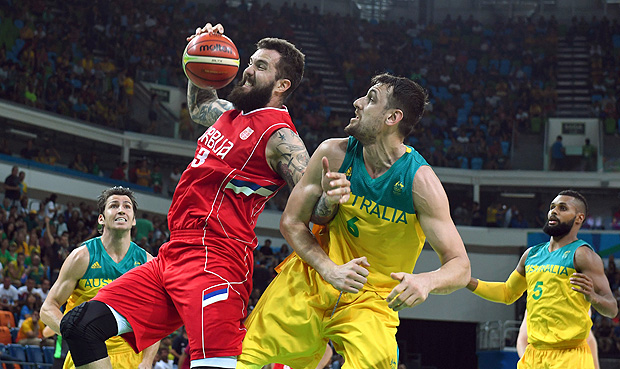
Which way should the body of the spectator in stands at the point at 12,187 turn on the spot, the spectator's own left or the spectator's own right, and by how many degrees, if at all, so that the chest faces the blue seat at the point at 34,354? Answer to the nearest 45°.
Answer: approximately 45° to the spectator's own right

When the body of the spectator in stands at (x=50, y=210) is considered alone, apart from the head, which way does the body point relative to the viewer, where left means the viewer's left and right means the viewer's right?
facing the viewer and to the right of the viewer

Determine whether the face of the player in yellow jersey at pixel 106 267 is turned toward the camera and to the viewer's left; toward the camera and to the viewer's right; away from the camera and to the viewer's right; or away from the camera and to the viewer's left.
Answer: toward the camera and to the viewer's right

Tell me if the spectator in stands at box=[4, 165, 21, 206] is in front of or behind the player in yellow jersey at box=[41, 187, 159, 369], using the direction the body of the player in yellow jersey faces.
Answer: behind

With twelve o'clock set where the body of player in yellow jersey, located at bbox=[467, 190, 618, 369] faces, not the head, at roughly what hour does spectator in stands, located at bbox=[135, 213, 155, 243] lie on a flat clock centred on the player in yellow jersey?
The spectator in stands is roughly at 3 o'clock from the player in yellow jersey.

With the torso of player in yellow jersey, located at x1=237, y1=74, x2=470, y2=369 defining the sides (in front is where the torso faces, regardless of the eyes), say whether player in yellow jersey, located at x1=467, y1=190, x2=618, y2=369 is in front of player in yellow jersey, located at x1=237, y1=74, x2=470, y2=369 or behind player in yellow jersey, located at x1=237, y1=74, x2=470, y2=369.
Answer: behind

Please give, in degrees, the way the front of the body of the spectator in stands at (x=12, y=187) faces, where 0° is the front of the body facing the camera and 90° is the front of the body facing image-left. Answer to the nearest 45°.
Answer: approximately 315°

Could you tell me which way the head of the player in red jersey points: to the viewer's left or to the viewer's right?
to the viewer's left

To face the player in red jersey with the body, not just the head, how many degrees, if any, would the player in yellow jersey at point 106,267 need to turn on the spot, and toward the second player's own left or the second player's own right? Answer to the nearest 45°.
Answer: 0° — they already face them

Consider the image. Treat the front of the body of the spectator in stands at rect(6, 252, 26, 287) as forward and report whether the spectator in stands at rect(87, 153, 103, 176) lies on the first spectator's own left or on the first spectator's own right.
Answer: on the first spectator's own left

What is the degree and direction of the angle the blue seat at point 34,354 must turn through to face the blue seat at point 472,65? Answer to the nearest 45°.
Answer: approximately 90° to its left
